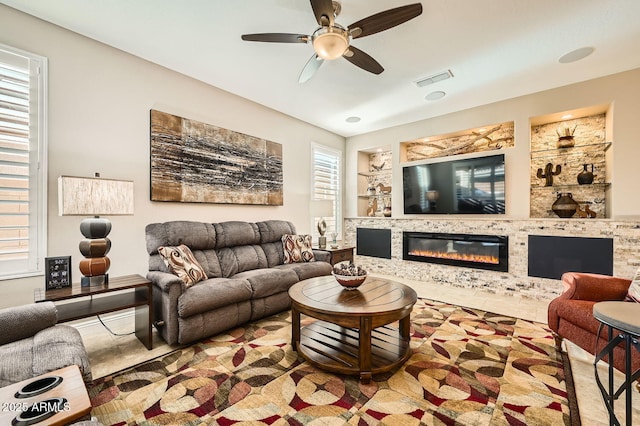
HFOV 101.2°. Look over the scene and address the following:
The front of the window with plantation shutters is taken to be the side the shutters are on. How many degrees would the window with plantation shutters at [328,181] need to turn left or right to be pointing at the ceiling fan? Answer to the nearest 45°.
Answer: approximately 45° to its right

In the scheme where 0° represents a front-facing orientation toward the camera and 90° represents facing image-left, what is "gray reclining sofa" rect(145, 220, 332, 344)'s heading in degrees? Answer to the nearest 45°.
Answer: approximately 315°

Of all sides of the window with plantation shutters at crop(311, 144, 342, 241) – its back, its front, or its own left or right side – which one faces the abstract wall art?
right

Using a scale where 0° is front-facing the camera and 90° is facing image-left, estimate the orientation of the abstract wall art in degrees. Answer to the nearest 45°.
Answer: approximately 315°

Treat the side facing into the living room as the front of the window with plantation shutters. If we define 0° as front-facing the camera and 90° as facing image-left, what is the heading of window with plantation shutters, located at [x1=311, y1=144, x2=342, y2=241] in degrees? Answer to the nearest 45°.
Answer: approximately 315°

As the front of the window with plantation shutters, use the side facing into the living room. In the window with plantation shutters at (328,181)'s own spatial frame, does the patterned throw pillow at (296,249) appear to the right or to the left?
on its right

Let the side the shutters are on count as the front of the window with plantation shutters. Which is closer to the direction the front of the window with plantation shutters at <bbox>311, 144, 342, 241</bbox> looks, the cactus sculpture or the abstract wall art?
the cactus sculpture
